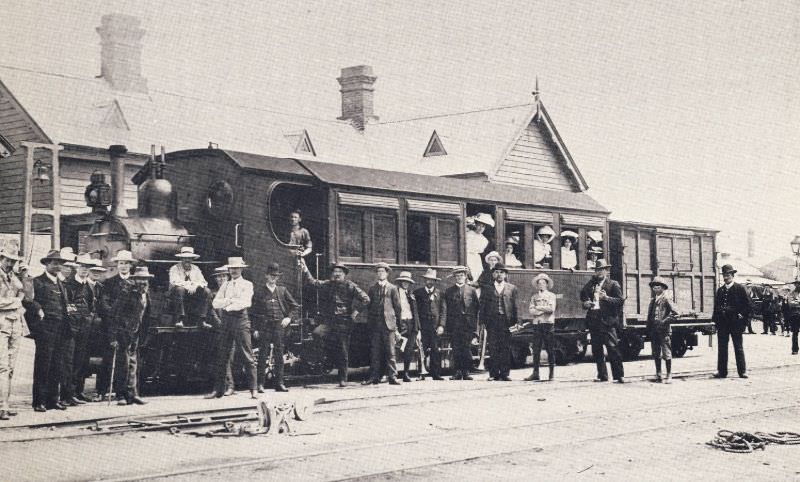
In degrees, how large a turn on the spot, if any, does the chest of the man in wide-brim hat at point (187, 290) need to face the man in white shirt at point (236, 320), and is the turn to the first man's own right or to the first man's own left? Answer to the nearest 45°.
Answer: approximately 45° to the first man's own left

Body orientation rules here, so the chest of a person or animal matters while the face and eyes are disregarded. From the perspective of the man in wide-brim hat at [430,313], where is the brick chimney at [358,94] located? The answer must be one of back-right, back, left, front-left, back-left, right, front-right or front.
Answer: back

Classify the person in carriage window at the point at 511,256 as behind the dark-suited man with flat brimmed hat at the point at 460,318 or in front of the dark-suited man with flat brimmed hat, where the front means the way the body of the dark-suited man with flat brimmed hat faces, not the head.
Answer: behind

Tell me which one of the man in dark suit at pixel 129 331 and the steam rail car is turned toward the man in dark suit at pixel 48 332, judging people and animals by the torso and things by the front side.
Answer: the steam rail car

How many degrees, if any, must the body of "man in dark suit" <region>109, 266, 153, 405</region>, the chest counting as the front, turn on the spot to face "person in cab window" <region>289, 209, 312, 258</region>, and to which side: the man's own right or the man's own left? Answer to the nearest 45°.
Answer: approximately 90° to the man's own left

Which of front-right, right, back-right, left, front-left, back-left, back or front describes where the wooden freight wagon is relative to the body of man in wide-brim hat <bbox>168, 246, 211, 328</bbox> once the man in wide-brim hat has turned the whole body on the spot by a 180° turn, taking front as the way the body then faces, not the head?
front-right

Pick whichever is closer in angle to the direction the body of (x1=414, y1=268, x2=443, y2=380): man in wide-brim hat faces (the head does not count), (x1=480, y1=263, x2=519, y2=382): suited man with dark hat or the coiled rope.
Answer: the coiled rope

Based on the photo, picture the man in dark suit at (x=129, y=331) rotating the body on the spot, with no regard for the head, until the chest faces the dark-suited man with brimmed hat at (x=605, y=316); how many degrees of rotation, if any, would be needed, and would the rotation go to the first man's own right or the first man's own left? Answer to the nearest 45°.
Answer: approximately 45° to the first man's own left

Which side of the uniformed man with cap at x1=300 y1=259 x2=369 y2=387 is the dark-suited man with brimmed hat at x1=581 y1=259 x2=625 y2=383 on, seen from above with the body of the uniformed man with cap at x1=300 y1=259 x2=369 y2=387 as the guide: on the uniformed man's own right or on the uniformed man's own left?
on the uniformed man's own left

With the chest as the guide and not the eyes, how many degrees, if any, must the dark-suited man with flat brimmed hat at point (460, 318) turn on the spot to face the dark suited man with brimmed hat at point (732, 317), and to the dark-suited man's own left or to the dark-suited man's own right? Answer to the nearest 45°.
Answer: approximately 90° to the dark-suited man's own left
